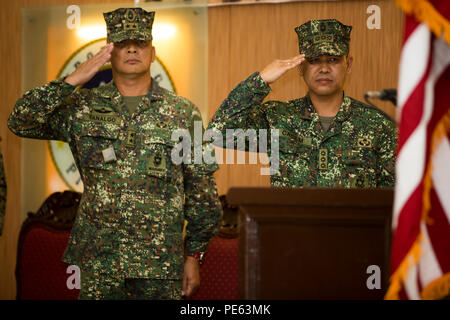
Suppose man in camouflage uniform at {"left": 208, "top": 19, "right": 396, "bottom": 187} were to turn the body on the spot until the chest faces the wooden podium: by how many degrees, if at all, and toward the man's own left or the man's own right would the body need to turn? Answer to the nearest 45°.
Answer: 0° — they already face it

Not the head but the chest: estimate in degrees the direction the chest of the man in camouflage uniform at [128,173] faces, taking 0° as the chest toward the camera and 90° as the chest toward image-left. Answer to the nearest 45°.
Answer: approximately 0°

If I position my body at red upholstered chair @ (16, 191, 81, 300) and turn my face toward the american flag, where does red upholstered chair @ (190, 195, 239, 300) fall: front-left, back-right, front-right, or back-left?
front-left

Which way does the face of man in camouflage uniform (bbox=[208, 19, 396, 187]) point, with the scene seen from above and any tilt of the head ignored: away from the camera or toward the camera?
toward the camera

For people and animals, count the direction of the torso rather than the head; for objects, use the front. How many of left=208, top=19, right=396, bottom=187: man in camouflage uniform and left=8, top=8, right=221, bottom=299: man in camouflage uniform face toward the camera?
2

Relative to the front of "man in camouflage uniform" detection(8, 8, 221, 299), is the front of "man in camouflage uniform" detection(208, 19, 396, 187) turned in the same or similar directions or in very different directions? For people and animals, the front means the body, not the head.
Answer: same or similar directions

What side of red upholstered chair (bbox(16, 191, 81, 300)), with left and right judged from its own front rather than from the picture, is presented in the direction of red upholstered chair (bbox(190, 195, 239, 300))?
left

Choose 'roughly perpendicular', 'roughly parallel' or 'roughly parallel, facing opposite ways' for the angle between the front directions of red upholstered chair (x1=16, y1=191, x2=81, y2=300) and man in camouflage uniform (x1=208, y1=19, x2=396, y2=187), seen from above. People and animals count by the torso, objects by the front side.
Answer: roughly parallel

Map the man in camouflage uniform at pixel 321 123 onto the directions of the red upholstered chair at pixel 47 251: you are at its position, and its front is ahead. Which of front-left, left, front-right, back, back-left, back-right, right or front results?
front-left

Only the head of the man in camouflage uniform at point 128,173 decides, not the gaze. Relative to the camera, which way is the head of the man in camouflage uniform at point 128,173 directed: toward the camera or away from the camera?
toward the camera

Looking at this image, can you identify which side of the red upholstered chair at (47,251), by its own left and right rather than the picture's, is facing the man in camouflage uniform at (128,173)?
front

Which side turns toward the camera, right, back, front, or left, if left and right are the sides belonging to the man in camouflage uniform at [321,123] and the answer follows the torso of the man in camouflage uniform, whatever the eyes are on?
front
